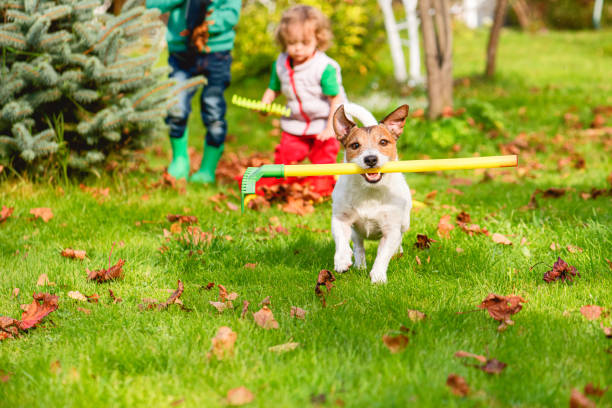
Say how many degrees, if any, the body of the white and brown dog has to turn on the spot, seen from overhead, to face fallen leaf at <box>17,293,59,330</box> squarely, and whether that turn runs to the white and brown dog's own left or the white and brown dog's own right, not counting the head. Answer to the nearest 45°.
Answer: approximately 45° to the white and brown dog's own right

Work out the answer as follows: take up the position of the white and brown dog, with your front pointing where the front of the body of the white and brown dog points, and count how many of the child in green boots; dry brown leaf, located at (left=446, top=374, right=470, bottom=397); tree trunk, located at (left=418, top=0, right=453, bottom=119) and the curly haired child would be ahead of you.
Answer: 1

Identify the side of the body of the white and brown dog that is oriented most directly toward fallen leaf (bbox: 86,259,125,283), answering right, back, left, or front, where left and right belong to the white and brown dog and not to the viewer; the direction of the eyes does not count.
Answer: right

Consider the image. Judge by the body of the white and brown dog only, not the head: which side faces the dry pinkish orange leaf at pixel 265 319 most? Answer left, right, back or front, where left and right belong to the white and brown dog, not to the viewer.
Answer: front

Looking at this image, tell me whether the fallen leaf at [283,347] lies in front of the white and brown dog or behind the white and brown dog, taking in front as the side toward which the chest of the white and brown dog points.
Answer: in front

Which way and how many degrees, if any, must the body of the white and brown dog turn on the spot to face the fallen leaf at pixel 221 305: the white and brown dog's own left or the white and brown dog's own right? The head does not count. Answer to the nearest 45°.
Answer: approximately 45° to the white and brown dog's own right

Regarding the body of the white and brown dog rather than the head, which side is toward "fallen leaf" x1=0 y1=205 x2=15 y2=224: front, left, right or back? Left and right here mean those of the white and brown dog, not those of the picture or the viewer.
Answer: right

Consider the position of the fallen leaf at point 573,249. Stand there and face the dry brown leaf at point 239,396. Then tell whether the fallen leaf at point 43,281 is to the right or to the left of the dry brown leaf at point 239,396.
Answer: right

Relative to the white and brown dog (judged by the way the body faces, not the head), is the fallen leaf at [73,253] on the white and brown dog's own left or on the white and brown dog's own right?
on the white and brown dog's own right

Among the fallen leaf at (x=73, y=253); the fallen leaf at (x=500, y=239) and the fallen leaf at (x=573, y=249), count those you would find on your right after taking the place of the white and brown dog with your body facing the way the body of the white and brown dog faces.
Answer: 1

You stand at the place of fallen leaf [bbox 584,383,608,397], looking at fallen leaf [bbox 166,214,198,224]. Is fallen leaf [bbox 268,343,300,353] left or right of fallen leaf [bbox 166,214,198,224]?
left

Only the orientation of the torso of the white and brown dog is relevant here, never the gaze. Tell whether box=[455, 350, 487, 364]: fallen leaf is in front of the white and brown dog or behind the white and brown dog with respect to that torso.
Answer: in front

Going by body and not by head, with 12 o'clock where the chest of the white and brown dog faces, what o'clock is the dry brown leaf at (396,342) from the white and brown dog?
The dry brown leaf is roughly at 12 o'clock from the white and brown dog.

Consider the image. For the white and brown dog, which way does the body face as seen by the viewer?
toward the camera

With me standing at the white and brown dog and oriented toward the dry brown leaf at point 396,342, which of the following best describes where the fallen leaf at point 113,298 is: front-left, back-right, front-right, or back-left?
front-right
